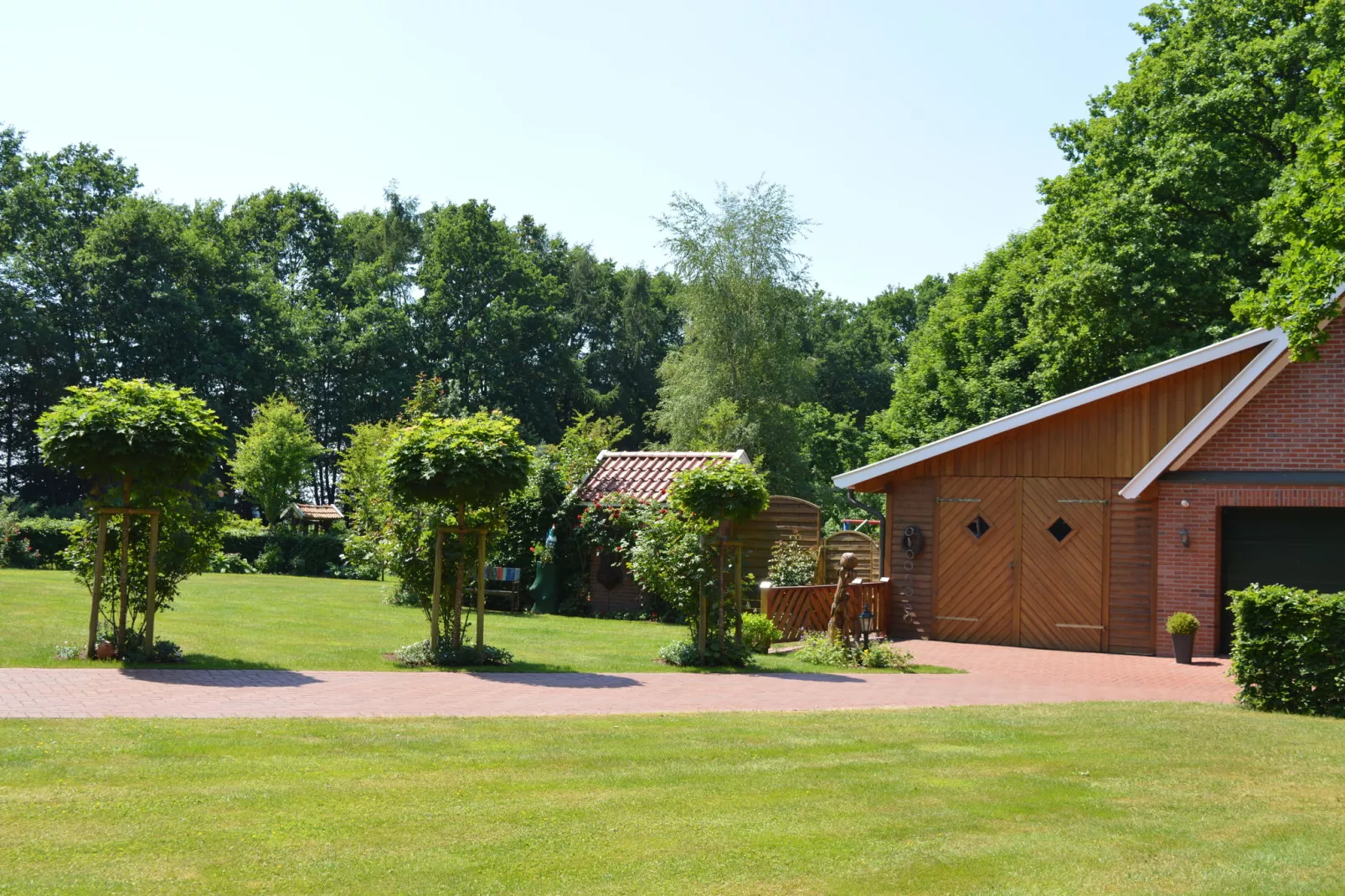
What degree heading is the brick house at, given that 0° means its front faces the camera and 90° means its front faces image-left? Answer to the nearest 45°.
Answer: approximately 0°

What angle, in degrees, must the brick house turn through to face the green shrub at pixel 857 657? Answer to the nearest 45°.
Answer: approximately 45° to its right

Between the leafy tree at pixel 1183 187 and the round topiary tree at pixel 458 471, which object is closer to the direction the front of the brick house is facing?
the round topiary tree

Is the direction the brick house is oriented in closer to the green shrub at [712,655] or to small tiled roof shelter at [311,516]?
the green shrub

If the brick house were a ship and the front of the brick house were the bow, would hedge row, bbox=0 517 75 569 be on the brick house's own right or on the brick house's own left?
on the brick house's own right

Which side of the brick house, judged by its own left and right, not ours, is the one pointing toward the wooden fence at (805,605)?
right

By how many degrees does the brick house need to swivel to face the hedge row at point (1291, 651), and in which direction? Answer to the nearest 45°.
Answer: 0° — it already faces it

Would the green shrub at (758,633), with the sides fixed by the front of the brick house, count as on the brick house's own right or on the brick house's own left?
on the brick house's own right
